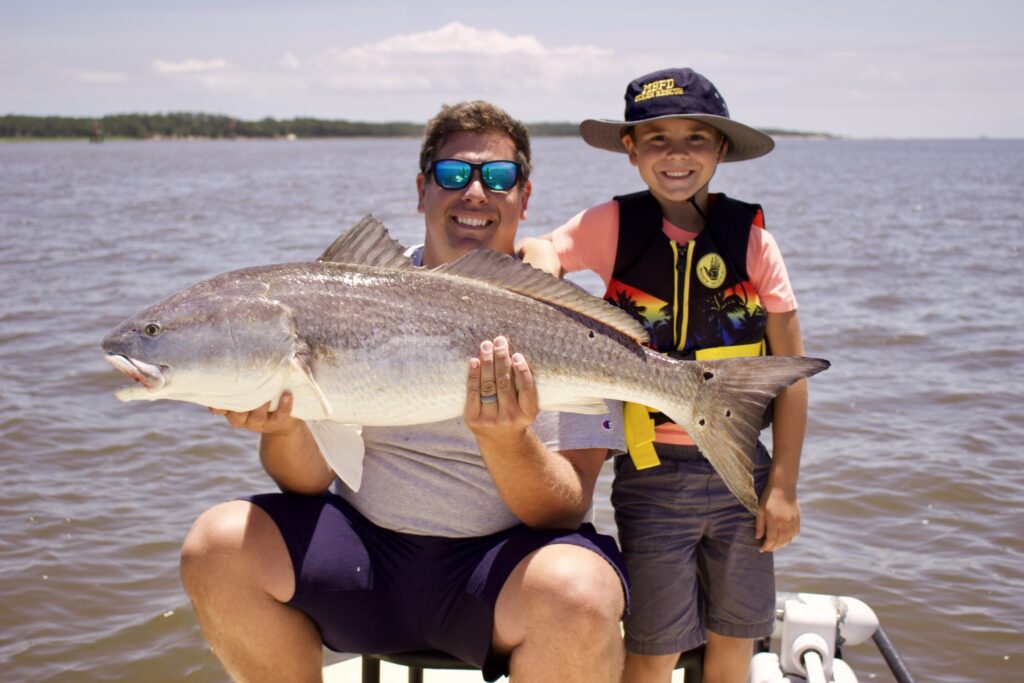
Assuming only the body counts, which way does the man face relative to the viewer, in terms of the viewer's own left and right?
facing the viewer

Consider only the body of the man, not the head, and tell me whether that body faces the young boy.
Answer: no

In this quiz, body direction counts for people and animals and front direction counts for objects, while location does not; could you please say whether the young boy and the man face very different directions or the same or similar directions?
same or similar directions

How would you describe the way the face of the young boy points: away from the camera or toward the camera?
toward the camera

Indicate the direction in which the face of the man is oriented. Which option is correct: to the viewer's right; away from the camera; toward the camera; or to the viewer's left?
toward the camera

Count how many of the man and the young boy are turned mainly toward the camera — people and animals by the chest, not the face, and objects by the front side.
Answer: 2

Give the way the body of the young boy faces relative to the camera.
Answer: toward the camera

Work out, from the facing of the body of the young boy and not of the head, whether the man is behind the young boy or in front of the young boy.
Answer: in front
